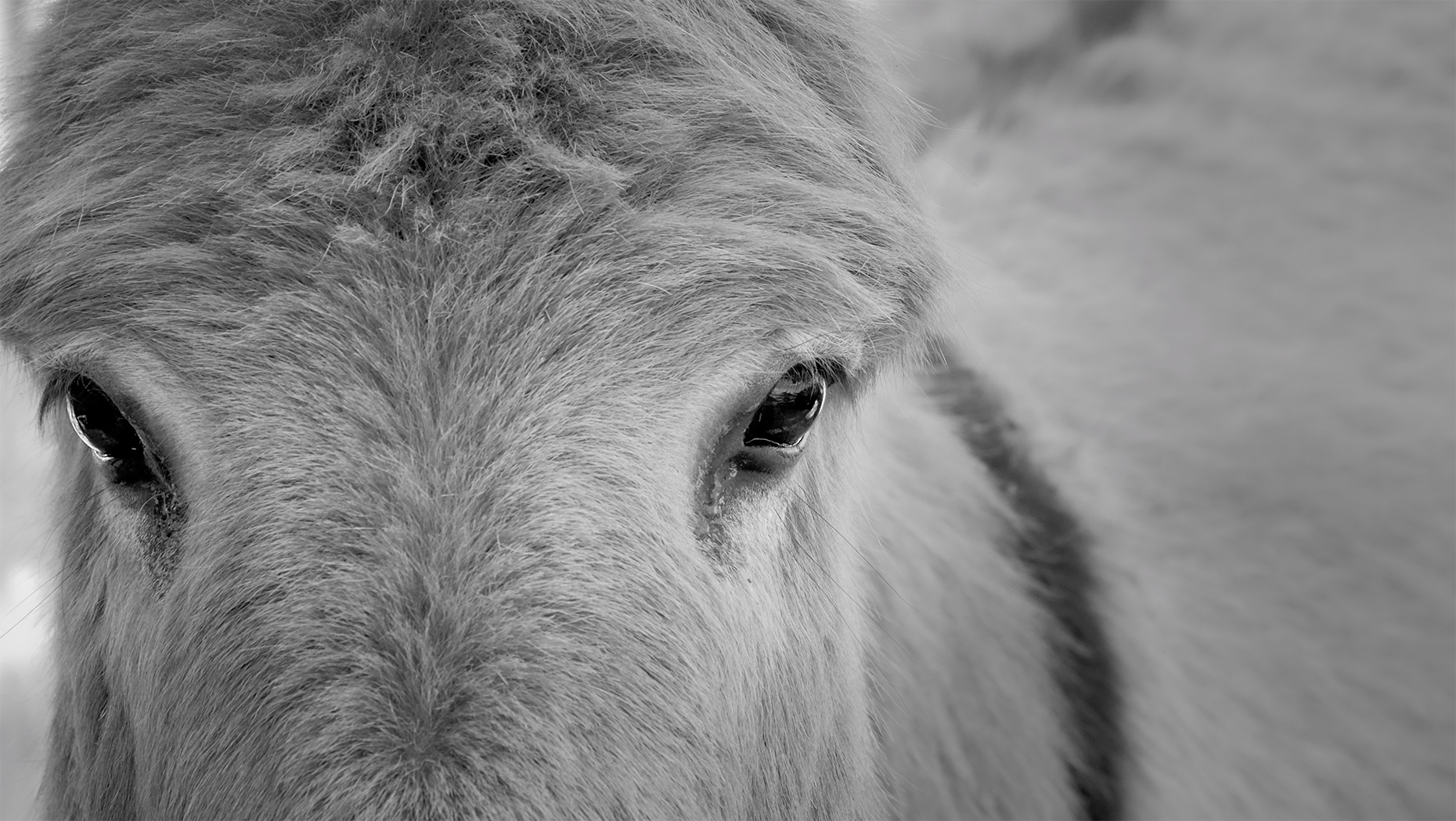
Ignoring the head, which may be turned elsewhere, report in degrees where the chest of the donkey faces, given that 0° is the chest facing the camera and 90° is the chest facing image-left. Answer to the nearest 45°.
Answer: approximately 0°
